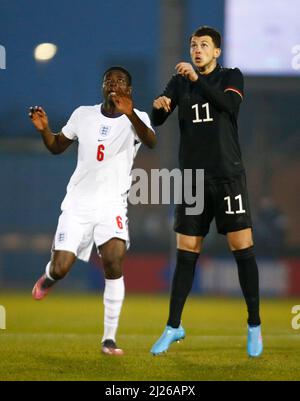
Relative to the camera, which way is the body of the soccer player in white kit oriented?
toward the camera

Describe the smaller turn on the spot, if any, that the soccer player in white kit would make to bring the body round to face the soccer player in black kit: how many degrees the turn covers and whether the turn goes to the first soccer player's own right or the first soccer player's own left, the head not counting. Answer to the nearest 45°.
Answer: approximately 90° to the first soccer player's own left
